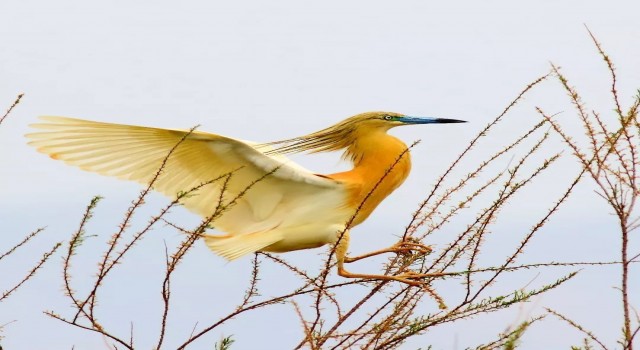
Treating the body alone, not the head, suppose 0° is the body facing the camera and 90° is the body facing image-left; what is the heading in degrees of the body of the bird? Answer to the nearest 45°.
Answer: approximately 270°
